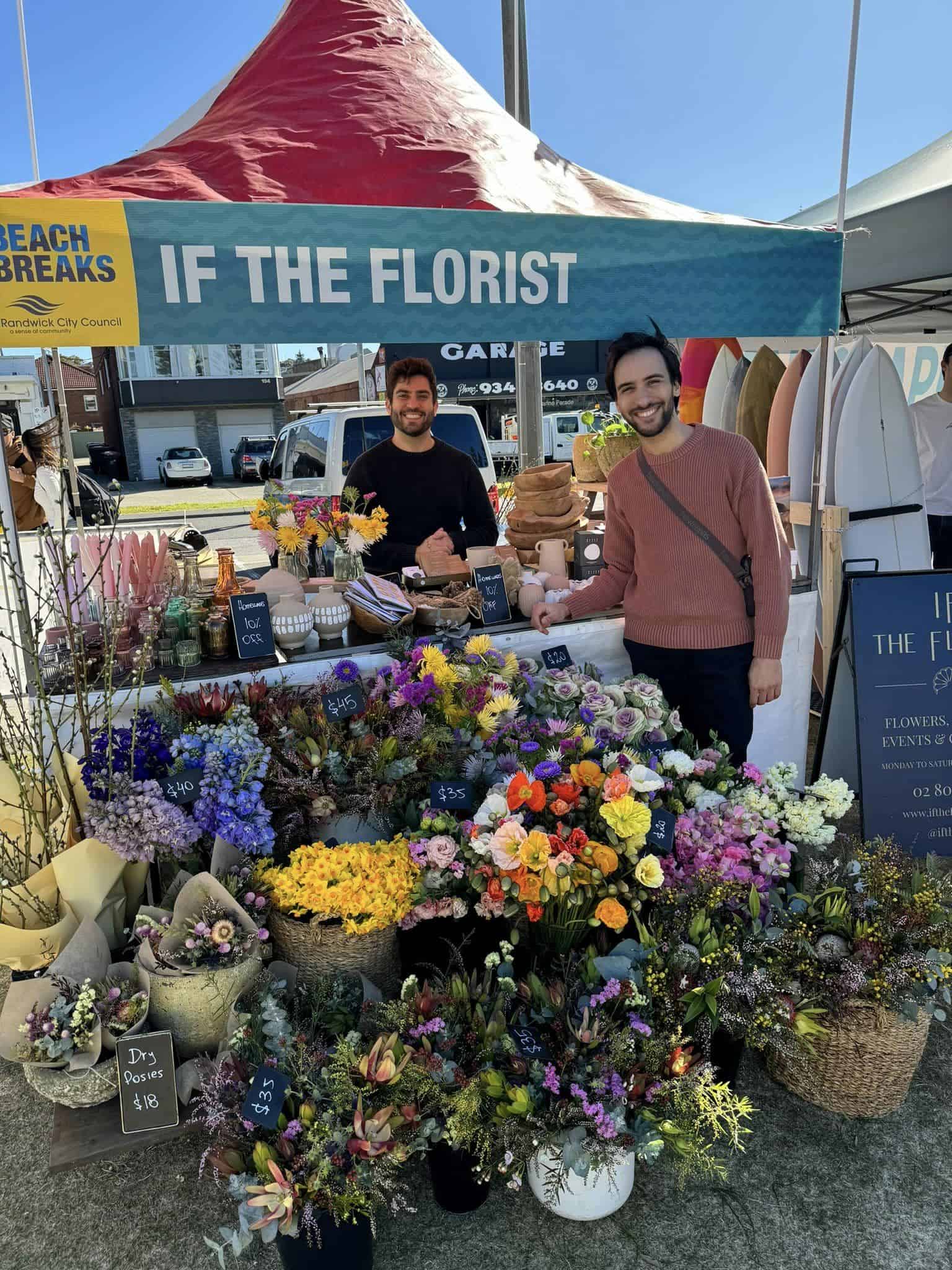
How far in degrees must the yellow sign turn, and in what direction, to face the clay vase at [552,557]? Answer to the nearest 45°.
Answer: approximately 90° to its left

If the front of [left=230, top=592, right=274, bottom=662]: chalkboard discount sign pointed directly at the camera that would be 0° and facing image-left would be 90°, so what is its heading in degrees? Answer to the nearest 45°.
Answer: approximately 0°

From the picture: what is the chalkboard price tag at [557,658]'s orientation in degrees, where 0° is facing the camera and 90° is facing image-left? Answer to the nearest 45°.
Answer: approximately 0°

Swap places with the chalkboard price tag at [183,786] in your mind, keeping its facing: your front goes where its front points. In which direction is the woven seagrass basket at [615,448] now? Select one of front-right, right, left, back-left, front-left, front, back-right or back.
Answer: back-left

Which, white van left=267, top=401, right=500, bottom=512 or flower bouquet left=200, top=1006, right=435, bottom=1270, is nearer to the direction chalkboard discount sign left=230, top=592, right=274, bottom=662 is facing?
the flower bouquet

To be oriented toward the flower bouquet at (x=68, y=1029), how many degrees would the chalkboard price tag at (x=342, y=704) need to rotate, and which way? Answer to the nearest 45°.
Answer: approximately 45° to its right

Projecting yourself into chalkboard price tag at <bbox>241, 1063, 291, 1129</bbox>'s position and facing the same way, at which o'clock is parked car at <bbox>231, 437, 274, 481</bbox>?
The parked car is roughly at 6 o'clock from the chalkboard price tag.

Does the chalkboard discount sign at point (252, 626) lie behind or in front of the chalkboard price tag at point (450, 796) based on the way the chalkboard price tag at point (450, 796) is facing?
behind
